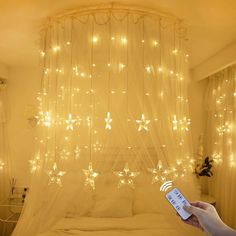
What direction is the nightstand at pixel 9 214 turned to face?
toward the camera

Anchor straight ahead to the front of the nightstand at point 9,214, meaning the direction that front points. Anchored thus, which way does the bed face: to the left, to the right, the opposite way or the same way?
the same way

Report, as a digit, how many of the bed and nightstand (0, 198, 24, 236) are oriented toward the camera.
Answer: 2

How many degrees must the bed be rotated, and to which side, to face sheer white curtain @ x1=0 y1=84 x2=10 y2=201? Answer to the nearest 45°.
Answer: approximately 135° to its right

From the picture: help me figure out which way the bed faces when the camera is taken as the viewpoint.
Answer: facing the viewer
